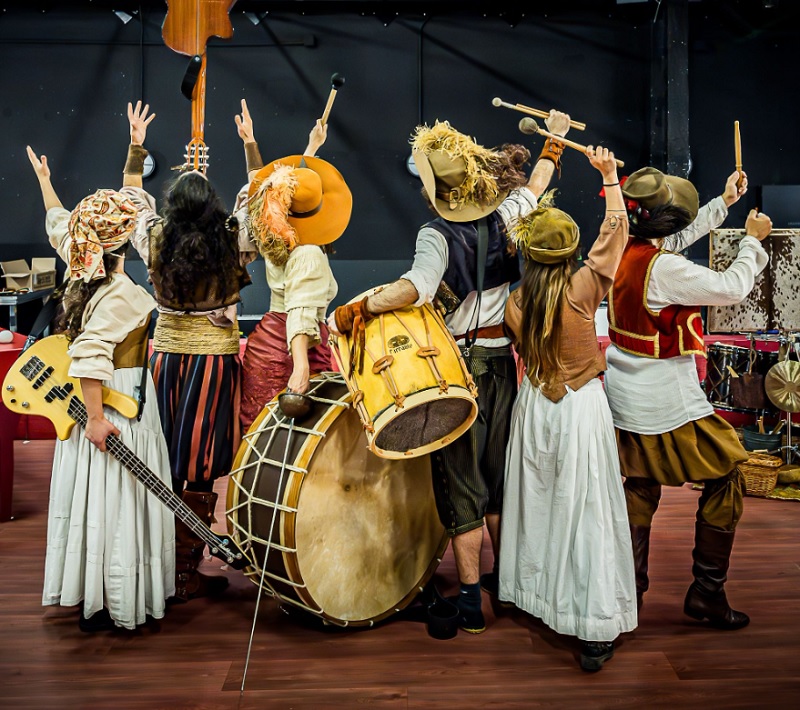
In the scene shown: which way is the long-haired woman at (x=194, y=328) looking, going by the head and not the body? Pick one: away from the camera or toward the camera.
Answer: away from the camera

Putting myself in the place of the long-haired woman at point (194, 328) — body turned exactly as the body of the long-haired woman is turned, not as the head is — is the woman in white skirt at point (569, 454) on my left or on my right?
on my right

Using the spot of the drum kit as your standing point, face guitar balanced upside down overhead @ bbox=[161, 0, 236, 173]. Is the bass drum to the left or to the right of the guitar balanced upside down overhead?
left

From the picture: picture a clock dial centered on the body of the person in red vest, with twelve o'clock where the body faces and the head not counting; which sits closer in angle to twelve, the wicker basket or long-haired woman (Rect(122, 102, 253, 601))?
the wicker basket

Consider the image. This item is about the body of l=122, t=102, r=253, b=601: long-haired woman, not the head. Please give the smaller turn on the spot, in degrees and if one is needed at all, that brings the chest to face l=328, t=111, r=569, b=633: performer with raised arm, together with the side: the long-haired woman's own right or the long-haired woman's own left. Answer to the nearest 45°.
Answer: approximately 135° to the long-haired woman's own right

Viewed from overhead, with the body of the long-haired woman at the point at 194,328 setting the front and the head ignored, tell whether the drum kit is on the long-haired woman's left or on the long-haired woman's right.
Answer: on the long-haired woman's right

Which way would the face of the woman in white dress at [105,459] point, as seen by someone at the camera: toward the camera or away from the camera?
away from the camera

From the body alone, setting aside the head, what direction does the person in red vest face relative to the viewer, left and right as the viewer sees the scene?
facing away from the viewer and to the right of the viewer

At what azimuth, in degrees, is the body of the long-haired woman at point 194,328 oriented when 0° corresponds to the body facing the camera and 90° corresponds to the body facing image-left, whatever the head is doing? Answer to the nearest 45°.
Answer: approximately 180°
